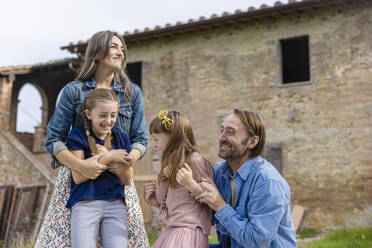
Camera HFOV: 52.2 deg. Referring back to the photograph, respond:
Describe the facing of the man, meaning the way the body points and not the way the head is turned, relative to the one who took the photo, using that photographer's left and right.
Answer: facing the viewer and to the left of the viewer

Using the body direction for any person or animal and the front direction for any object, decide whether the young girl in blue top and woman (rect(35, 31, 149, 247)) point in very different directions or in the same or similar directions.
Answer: same or similar directions

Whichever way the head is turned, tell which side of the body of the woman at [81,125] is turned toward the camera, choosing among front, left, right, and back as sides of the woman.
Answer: front

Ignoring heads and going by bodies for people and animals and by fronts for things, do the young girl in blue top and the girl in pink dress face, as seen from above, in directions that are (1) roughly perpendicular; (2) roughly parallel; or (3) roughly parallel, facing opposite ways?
roughly perpendicular

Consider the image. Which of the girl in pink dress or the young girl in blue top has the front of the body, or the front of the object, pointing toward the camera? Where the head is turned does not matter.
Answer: the young girl in blue top

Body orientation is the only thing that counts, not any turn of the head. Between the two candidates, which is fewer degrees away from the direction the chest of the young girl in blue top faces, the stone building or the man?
the man

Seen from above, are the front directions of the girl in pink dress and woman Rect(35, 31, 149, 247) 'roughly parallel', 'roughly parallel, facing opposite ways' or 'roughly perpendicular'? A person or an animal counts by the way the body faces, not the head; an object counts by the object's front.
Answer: roughly perpendicular

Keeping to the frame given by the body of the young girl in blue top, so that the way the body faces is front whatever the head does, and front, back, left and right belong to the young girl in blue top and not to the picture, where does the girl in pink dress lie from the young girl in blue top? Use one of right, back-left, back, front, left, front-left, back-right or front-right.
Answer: left

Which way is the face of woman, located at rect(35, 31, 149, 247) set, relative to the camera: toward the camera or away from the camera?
toward the camera

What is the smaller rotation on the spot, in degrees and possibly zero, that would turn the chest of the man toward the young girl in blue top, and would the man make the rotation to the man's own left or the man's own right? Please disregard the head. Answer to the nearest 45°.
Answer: approximately 45° to the man's own right
